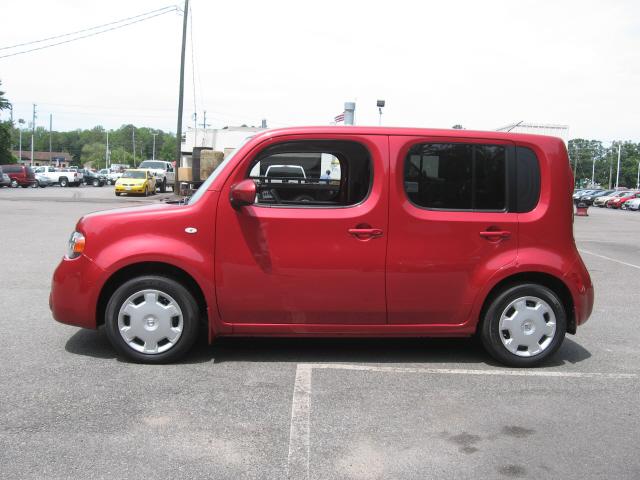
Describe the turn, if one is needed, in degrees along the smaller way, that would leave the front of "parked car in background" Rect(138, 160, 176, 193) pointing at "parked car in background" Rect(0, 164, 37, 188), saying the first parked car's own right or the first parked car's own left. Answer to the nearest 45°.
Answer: approximately 90° to the first parked car's own right

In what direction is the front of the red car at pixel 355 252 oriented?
to the viewer's left

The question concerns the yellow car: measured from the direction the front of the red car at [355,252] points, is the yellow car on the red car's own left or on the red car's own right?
on the red car's own right

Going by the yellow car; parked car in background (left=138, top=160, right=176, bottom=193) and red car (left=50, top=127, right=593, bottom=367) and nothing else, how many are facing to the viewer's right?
0

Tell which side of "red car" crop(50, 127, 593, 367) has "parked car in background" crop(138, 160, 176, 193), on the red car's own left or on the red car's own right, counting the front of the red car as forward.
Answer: on the red car's own right

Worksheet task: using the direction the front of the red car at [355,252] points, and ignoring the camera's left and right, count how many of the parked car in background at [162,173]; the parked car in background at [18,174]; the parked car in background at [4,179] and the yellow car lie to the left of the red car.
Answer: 0

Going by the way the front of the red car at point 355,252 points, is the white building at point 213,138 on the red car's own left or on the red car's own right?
on the red car's own right

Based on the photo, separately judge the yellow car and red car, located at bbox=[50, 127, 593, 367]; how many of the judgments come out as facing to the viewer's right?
0

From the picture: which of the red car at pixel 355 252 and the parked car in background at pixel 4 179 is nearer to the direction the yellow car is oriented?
the red car

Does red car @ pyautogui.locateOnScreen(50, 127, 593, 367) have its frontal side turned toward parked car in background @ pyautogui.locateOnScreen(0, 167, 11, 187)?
no

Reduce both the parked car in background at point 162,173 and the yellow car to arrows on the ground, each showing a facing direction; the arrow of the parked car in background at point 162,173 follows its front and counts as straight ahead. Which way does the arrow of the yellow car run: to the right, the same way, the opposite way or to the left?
the same way

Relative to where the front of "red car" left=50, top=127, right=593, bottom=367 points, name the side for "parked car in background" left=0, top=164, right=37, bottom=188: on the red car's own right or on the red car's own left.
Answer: on the red car's own right

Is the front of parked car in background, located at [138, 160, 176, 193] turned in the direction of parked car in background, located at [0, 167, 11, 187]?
no

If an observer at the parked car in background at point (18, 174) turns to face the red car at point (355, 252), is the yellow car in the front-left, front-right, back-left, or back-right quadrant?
front-left

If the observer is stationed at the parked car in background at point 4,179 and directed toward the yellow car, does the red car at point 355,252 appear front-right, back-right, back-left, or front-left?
front-right

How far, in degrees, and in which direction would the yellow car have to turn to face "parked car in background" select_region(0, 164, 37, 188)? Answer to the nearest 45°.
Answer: approximately 90° to its right

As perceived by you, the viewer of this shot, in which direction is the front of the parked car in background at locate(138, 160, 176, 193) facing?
facing the viewer and to the left of the viewer

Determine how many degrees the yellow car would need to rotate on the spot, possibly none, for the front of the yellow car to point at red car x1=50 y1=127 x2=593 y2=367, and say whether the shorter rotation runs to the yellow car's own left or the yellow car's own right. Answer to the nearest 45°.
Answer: approximately 45° to the yellow car's own left
